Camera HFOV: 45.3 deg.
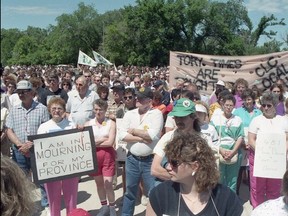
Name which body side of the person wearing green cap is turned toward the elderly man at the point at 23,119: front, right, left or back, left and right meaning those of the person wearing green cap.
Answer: right

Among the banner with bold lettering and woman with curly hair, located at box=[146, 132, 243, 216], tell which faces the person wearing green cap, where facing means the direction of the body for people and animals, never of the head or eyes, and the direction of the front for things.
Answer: the banner with bold lettering

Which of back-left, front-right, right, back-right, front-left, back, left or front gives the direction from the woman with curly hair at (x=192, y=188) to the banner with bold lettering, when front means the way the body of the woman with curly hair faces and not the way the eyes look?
back

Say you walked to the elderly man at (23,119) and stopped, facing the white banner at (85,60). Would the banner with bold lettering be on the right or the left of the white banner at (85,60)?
right

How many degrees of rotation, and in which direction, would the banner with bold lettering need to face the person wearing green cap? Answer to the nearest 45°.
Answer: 0° — it already faces them

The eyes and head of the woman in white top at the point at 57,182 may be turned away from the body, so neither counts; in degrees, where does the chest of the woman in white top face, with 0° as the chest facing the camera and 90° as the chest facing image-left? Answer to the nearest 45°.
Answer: approximately 0°

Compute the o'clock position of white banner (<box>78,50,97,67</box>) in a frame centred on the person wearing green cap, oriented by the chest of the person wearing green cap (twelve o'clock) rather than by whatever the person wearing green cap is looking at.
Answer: The white banner is roughly at 4 o'clock from the person wearing green cap.

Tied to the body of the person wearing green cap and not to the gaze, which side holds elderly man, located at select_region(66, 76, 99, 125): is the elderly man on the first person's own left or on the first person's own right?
on the first person's own right
